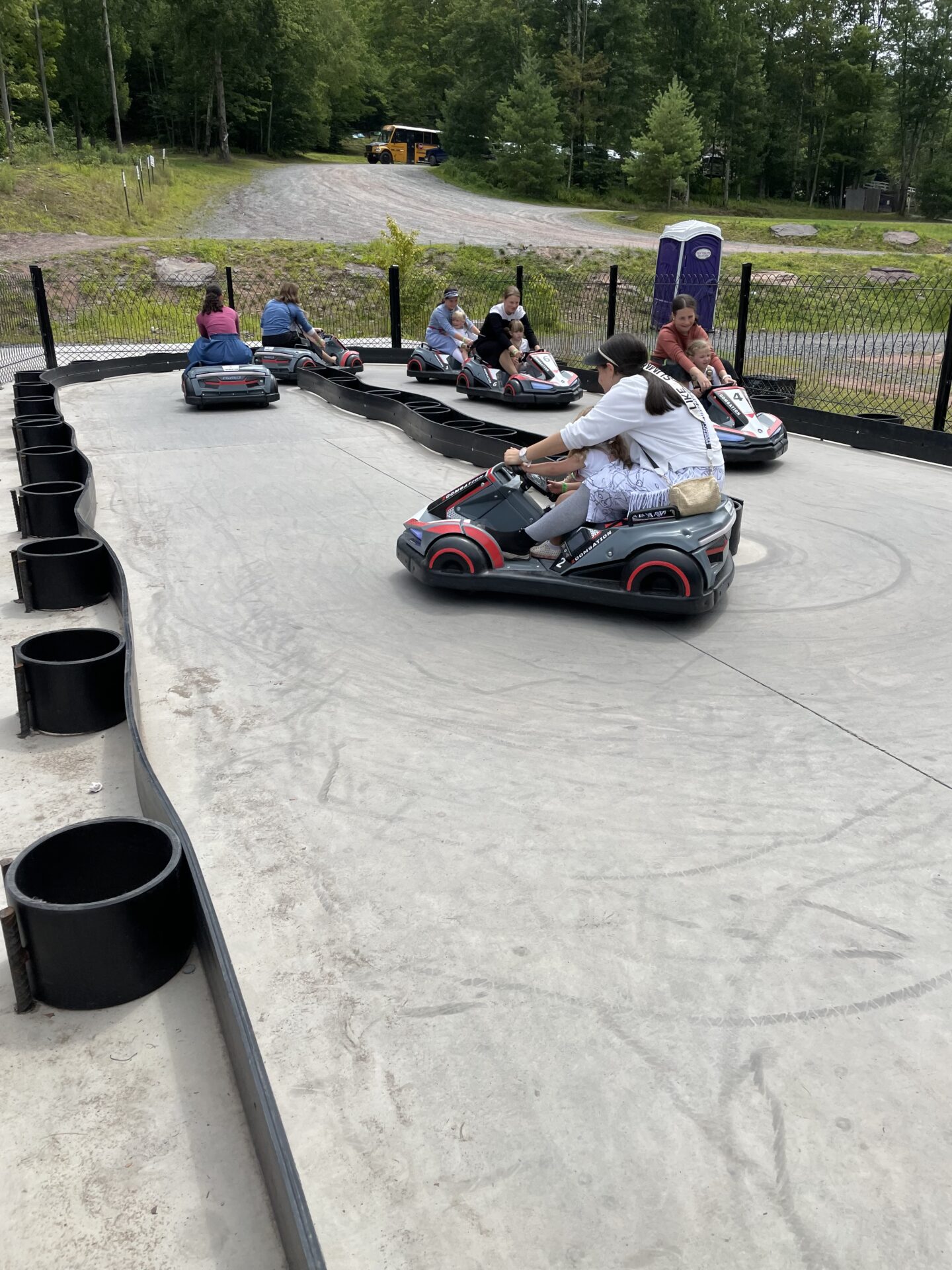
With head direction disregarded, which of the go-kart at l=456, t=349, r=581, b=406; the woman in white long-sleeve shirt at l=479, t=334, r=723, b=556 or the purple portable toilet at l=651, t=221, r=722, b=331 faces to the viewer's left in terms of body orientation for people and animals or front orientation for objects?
the woman in white long-sleeve shirt

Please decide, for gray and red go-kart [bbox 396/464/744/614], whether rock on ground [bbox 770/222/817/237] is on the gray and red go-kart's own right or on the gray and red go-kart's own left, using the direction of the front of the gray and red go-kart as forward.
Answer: on the gray and red go-kart's own right

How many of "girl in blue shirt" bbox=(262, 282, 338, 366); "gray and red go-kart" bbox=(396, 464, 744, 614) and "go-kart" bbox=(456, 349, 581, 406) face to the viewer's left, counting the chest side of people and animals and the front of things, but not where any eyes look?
1

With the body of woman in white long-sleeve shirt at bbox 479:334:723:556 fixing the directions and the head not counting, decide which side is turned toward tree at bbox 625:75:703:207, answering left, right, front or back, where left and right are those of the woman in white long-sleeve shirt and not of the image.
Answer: right

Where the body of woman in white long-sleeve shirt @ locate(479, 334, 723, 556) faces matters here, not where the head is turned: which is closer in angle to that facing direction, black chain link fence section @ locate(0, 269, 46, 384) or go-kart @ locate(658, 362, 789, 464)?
the black chain link fence section

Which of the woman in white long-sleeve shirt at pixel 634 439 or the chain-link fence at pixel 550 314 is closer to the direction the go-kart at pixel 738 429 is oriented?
the woman in white long-sleeve shirt

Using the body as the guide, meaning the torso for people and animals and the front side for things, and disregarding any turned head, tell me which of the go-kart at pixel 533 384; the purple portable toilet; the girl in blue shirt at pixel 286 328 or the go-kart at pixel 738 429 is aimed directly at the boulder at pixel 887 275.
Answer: the girl in blue shirt

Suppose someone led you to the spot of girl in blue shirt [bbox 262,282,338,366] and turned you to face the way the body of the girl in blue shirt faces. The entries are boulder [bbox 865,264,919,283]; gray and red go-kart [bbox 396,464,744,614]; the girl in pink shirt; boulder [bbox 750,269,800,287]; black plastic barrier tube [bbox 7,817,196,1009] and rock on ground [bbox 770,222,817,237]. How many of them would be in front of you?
3

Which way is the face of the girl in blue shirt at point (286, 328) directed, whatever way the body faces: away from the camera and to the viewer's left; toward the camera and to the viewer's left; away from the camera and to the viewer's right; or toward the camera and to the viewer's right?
away from the camera and to the viewer's right

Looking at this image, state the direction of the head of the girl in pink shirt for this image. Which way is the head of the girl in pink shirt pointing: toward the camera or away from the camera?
away from the camera

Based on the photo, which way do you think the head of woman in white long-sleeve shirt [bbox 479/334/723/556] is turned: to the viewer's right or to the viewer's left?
to the viewer's left

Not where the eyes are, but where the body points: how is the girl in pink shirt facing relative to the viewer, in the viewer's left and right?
facing away from the viewer

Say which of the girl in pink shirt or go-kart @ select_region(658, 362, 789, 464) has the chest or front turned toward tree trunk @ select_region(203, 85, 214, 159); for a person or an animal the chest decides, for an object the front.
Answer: the girl in pink shirt

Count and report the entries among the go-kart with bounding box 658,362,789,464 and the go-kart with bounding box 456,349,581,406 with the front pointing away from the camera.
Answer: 0

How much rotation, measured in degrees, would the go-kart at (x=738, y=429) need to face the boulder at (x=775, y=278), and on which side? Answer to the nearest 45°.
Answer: approximately 135° to its left

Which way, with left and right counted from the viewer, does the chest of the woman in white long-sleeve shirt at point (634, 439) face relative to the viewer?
facing to the left of the viewer

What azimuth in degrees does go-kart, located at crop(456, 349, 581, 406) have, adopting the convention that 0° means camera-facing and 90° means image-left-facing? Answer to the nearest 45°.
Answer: approximately 315°

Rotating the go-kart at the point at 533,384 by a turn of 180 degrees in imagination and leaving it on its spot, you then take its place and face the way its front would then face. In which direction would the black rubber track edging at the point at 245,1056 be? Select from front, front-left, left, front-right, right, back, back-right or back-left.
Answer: back-left
